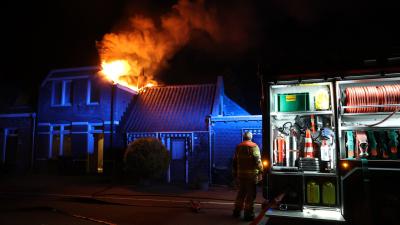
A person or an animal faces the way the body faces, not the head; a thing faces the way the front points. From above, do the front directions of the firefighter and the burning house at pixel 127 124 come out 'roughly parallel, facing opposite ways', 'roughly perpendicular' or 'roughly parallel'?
roughly parallel, facing opposite ways

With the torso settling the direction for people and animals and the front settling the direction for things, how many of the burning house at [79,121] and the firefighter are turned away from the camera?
1

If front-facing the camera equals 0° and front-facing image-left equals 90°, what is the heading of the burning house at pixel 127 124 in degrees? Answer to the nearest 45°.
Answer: approximately 0°

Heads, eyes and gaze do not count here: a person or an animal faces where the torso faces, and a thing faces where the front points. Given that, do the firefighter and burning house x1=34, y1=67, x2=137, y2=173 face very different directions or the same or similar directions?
very different directions

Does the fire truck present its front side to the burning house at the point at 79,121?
no

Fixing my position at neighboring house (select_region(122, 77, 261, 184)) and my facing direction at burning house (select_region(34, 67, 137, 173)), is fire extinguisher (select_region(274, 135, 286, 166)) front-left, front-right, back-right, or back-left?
back-left

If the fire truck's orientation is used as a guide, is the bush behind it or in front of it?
behind

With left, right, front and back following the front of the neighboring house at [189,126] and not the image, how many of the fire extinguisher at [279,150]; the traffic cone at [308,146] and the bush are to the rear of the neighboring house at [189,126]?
0

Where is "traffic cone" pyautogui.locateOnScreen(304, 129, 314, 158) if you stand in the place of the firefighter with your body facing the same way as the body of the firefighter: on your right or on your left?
on your right

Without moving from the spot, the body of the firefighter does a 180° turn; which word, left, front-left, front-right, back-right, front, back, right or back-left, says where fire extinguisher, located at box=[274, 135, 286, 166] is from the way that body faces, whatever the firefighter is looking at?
front-left

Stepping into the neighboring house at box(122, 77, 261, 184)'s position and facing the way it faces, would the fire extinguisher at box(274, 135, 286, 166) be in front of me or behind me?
in front

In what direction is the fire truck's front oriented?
to the viewer's right

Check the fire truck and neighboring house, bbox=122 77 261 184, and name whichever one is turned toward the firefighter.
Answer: the neighboring house

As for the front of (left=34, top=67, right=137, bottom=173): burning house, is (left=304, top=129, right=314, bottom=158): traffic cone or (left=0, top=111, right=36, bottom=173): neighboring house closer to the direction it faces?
the traffic cone

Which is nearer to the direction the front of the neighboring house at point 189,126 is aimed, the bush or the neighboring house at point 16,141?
the bush

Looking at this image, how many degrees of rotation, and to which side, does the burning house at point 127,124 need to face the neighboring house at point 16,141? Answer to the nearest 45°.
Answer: approximately 135° to its right

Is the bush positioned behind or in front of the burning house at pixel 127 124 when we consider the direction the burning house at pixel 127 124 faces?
in front

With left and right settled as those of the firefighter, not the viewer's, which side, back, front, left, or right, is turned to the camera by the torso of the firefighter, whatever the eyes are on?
back

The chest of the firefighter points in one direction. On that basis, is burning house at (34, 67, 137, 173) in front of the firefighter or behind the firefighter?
in front
